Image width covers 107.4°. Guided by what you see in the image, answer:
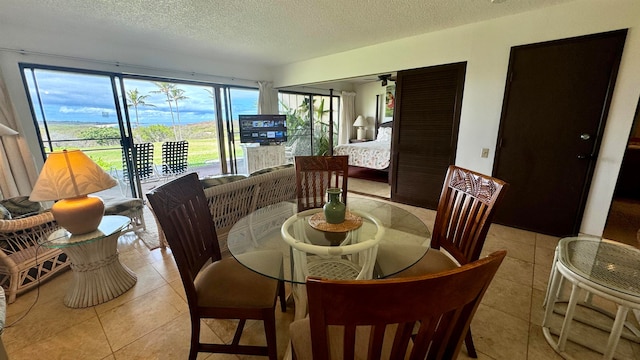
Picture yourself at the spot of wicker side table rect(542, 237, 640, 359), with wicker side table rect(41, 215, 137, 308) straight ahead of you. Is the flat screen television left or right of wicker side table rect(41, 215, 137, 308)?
right

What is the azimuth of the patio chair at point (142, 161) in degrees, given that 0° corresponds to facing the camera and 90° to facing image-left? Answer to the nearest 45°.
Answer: approximately 135°

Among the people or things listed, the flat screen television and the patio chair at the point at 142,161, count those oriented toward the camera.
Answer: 1

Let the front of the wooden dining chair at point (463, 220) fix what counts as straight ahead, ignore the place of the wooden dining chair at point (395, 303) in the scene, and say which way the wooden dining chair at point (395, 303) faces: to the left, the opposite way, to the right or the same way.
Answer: to the right

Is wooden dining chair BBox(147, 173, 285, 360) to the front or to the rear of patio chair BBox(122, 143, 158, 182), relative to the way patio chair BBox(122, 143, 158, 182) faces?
to the rear

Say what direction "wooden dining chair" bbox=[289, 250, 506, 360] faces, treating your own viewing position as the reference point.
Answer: facing away from the viewer and to the left of the viewer

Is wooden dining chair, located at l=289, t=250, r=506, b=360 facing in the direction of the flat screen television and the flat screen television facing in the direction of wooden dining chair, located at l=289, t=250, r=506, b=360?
yes

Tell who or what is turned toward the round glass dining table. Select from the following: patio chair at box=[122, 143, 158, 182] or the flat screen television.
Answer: the flat screen television

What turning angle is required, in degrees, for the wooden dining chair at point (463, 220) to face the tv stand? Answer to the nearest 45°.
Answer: approximately 90° to its right

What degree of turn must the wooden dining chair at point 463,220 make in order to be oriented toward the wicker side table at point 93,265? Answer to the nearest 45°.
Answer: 0° — it already faces it

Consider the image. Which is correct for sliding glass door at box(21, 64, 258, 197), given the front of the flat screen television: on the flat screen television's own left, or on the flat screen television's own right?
on the flat screen television's own right

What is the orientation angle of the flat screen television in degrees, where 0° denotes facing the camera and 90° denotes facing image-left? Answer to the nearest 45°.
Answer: approximately 0°
